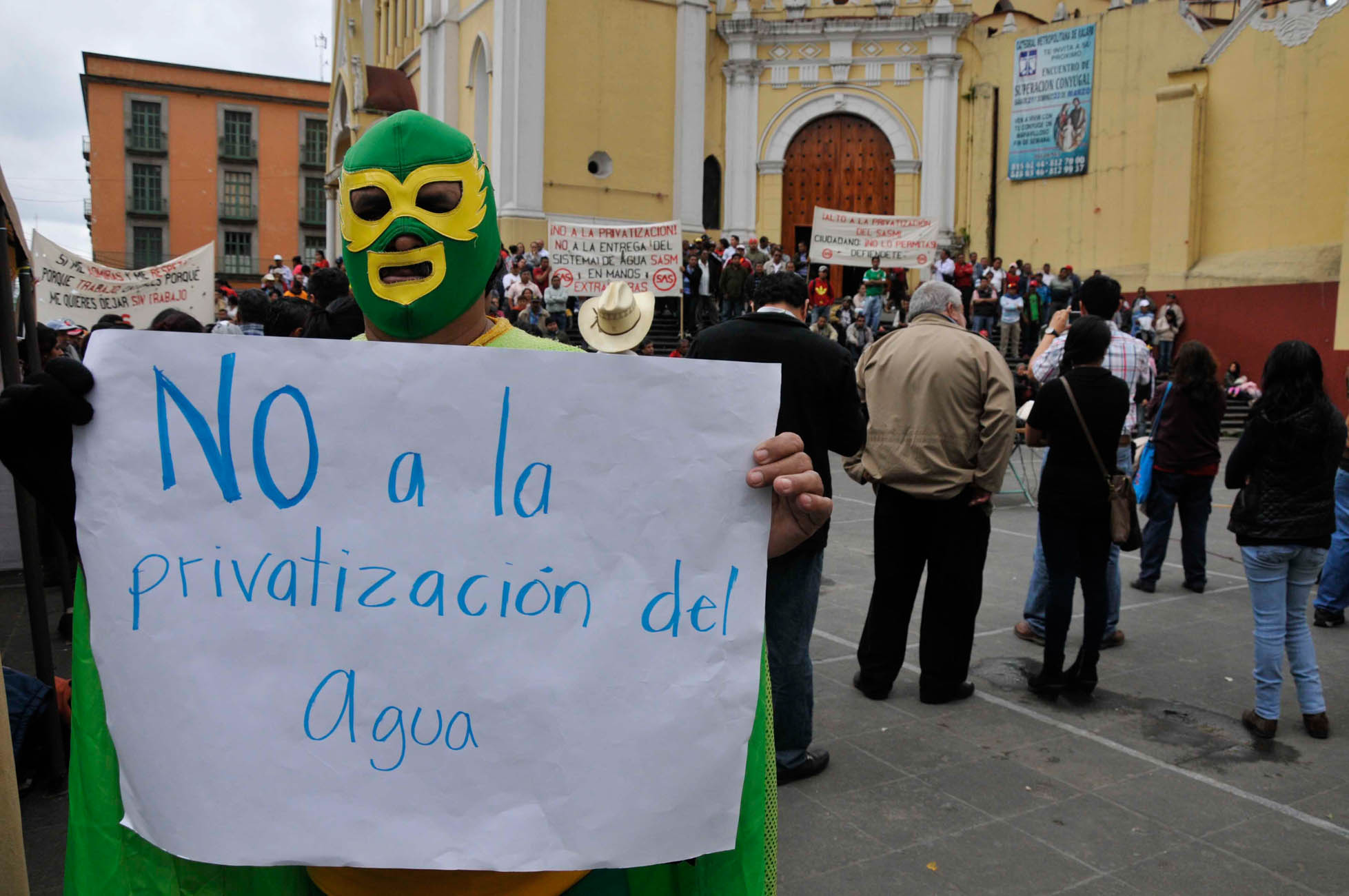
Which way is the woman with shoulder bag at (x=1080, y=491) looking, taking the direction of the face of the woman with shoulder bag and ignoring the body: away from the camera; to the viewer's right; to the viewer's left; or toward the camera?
away from the camera

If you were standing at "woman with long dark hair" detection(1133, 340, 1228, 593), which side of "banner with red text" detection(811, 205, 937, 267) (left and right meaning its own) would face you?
front

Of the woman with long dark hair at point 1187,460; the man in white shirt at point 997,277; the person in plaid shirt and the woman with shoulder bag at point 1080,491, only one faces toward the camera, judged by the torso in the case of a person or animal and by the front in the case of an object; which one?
the man in white shirt

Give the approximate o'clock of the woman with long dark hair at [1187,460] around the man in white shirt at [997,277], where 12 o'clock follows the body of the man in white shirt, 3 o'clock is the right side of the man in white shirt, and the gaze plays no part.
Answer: The woman with long dark hair is roughly at 12 o'clock from the man in white shirt.

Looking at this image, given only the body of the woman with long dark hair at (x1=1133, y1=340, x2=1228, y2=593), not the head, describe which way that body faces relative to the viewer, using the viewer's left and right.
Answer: facing away from the viewer

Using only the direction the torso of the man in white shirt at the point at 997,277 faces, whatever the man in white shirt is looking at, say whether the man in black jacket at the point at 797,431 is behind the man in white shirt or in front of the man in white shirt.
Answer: in front

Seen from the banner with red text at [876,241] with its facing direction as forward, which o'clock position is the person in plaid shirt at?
The person in plaid shirt is roughly at 12 o'clock from the banner with red text.

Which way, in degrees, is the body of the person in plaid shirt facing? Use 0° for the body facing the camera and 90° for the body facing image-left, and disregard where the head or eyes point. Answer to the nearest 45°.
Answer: approximately 180°

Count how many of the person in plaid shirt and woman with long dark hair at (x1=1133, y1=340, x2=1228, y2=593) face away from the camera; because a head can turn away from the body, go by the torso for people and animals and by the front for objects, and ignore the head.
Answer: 2

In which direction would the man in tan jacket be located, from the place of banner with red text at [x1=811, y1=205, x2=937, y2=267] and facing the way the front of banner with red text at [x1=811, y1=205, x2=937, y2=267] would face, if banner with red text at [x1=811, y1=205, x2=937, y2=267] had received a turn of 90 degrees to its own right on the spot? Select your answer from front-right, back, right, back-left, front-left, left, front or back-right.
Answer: left

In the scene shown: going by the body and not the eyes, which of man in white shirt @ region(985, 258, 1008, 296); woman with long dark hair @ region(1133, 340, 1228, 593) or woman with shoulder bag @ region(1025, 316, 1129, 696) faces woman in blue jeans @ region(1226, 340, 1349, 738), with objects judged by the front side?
the man in white shirt

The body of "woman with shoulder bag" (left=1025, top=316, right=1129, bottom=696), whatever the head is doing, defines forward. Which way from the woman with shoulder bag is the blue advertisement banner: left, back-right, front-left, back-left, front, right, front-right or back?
front-right

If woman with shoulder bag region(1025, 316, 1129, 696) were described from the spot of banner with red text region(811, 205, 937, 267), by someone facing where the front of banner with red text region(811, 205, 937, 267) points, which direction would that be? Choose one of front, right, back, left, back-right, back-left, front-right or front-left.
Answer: front

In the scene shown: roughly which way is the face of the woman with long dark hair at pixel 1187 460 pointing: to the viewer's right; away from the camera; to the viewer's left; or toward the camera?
away from the camera

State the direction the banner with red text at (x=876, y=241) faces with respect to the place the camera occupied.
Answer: facing the viewer

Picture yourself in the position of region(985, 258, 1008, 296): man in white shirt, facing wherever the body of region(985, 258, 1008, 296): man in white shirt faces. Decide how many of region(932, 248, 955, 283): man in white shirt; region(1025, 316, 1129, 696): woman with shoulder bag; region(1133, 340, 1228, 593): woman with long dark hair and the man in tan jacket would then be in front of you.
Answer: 3

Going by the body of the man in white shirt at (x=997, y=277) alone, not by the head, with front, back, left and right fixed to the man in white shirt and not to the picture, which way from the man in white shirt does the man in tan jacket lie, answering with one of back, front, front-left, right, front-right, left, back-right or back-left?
front

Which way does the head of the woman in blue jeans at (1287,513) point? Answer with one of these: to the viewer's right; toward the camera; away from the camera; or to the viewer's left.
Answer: away from the camera

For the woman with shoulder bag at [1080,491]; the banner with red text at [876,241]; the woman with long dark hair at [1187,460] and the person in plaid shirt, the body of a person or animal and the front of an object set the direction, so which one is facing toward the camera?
the banner with red text
